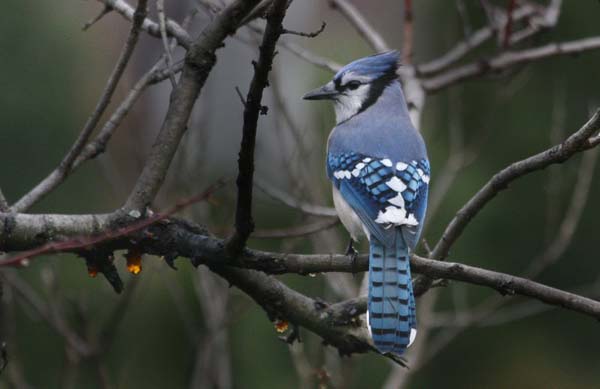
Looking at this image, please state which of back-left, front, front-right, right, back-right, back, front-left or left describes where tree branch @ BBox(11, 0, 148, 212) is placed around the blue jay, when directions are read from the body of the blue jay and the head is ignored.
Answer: left

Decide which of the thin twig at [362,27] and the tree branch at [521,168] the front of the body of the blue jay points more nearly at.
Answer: the thin twig

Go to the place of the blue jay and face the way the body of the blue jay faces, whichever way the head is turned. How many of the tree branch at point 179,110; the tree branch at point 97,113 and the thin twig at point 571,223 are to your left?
2

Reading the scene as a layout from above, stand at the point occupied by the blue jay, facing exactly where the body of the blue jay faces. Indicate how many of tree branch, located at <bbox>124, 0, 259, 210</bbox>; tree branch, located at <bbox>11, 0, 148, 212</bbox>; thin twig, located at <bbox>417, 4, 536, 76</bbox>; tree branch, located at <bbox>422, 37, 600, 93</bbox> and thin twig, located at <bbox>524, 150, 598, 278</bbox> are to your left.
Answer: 2

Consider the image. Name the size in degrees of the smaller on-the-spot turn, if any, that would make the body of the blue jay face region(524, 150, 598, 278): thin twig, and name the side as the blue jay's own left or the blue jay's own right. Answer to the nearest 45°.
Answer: approximately 90° to the blue jay's own right

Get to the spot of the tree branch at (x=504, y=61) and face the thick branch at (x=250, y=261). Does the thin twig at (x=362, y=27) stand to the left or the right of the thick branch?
right

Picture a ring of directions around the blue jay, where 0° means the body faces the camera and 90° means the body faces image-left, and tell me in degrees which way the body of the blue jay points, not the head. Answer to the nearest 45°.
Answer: approximately 135°
